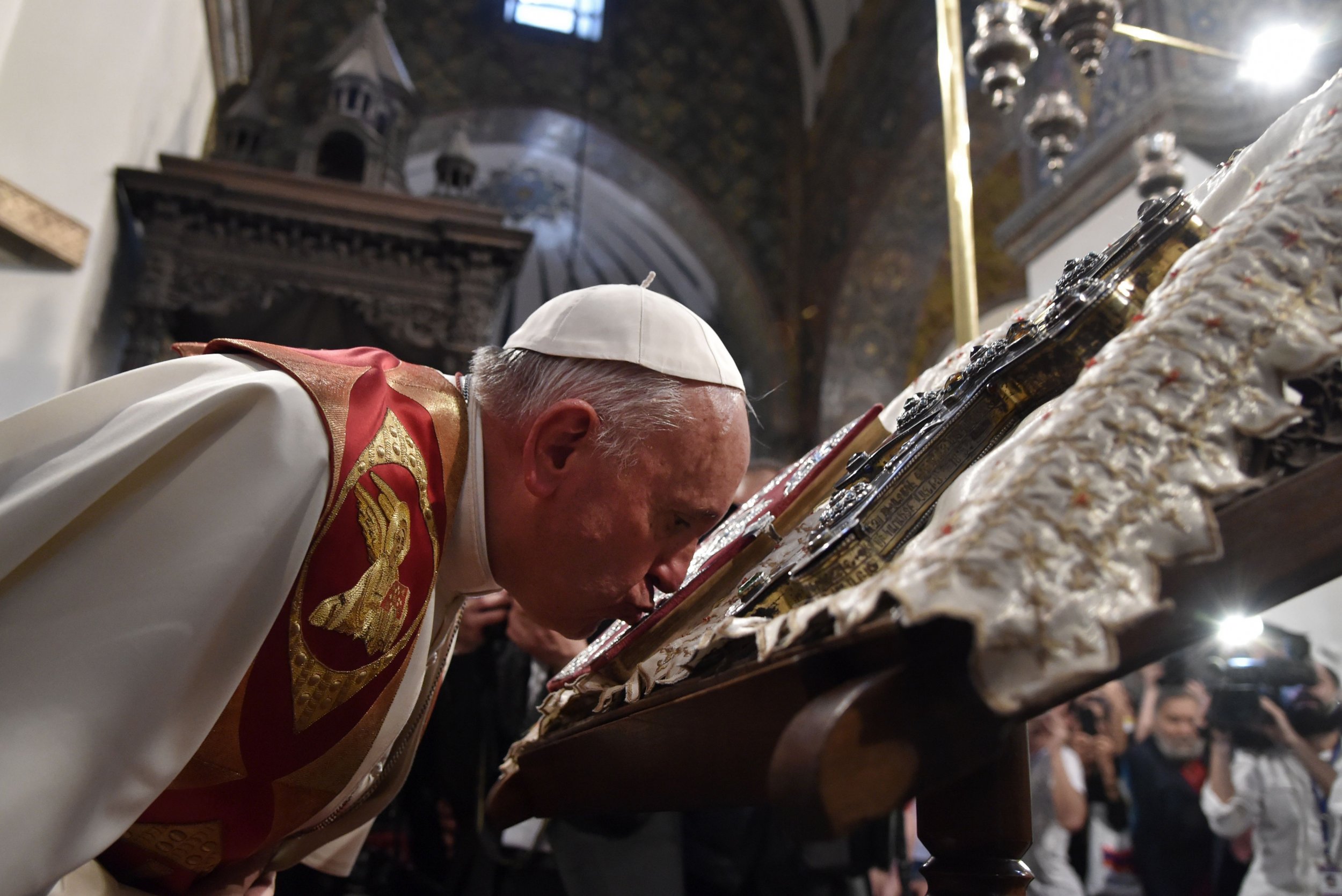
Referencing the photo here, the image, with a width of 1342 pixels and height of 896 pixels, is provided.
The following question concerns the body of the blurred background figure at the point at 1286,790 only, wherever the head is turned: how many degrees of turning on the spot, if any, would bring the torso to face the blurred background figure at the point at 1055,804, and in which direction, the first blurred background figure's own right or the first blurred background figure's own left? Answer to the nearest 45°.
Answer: approximately 90° to the first blurred background figure's own right

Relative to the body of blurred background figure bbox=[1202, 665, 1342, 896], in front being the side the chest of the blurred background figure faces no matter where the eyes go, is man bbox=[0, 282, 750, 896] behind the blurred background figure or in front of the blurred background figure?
in front

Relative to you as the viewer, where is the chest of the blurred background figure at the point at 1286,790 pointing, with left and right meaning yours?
facing the viewer and to the left of the viewer

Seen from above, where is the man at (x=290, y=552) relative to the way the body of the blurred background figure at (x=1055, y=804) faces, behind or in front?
in front

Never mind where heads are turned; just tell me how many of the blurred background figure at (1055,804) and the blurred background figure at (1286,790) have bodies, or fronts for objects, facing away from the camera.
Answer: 0

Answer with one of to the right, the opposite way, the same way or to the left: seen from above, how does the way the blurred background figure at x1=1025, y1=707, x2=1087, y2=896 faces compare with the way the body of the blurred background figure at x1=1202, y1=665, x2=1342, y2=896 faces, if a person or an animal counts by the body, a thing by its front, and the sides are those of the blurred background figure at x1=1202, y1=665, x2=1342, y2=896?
the same way
